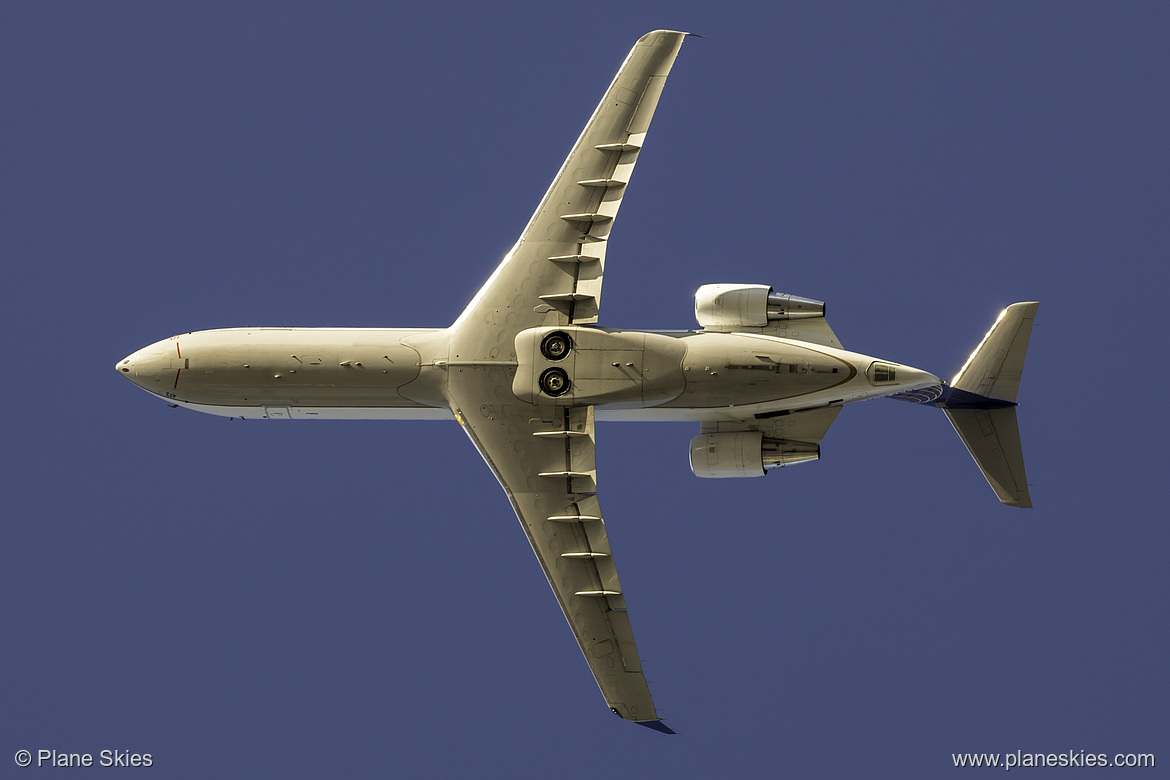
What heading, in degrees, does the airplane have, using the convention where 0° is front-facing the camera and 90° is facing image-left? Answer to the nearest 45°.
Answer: approximately 90°
